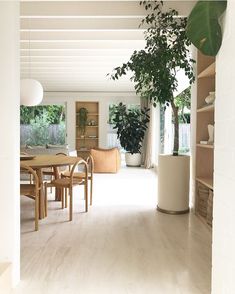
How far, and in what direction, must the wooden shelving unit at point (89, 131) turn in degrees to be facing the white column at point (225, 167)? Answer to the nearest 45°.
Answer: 0° — it already faces it

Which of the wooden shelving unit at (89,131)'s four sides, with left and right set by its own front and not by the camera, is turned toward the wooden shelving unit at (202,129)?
front

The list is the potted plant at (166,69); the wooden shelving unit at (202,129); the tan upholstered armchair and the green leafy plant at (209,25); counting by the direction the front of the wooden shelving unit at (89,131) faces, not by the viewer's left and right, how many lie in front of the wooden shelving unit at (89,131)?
4

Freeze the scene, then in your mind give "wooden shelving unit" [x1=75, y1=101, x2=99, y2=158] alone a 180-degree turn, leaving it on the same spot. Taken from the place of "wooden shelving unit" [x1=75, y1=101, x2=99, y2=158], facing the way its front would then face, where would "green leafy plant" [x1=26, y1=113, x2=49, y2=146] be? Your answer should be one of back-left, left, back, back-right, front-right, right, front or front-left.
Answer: left

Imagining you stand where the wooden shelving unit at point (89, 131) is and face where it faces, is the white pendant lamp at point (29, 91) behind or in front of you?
in front

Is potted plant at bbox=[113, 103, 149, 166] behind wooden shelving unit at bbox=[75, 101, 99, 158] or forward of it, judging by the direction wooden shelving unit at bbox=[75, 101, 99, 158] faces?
forward

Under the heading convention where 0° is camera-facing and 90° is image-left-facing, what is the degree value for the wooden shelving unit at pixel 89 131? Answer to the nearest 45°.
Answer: approximately 0°

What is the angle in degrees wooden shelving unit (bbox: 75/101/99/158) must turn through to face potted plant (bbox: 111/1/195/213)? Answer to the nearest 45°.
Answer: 0° — it already faces it

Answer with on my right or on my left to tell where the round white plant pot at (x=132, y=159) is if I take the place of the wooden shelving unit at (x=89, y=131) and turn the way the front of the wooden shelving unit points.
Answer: on my left

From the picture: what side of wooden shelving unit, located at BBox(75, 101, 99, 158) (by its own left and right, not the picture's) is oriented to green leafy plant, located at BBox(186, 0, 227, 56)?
front

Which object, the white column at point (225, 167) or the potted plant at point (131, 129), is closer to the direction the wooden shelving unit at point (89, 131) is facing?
the white column
